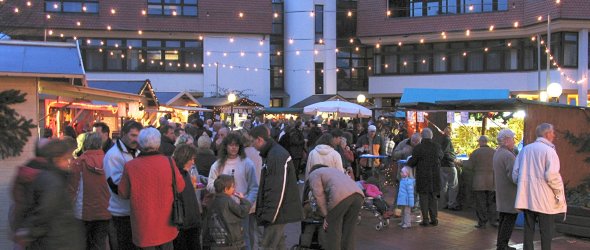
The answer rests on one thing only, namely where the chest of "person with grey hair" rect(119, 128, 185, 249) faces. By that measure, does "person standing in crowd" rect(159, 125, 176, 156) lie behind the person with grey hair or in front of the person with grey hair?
in front

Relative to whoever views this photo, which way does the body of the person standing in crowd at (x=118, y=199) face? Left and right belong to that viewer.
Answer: facing the viewer and to the right of the viewer

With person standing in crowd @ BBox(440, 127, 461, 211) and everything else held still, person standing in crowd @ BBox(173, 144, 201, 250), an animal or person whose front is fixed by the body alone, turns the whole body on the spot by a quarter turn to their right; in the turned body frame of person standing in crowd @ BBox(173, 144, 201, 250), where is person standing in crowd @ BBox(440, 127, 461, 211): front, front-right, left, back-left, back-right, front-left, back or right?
back-left

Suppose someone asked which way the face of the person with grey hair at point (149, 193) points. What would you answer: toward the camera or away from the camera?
away from the camera

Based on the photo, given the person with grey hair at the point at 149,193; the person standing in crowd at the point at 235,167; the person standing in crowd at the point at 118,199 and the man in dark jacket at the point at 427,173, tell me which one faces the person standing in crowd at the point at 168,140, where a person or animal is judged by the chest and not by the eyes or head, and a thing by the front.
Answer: the person with grey hair

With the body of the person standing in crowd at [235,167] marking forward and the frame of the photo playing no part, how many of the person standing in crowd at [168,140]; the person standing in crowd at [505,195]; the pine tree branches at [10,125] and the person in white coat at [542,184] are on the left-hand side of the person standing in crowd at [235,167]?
2

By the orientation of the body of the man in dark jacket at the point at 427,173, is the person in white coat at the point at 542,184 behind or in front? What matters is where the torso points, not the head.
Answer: behind

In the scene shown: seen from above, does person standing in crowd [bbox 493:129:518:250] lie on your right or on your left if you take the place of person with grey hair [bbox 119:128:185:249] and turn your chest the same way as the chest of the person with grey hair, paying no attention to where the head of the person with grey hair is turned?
on your right

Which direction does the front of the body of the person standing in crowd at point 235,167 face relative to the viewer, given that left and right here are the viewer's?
facing the viewer

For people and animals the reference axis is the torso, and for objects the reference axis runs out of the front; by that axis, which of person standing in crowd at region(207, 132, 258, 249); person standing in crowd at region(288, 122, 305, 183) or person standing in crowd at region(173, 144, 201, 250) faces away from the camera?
person standing in crowd at region(288, 122, 305, 183)
